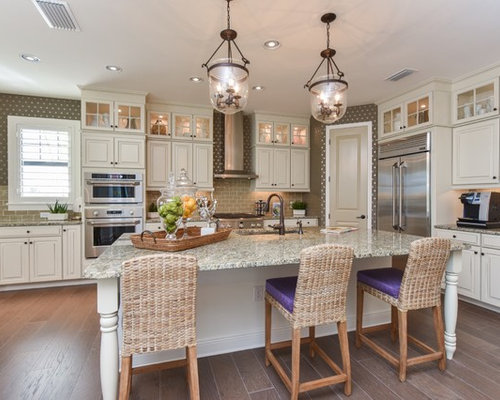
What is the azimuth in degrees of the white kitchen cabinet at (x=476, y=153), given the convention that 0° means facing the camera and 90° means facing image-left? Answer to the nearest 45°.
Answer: approximately 45°

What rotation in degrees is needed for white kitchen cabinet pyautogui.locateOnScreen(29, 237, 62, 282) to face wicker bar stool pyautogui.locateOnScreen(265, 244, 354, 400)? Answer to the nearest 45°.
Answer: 0° — it already faces it

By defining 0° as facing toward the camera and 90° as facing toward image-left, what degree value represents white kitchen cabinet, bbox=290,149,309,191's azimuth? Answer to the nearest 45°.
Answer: approximately 0°

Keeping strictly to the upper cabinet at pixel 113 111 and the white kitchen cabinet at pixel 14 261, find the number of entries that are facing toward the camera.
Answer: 2

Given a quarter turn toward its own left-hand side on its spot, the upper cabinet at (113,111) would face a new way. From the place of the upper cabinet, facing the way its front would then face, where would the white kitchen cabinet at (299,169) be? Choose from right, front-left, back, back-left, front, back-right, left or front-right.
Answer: front

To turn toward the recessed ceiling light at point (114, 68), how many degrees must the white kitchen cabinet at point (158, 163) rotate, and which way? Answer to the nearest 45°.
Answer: approximately 45° to its right

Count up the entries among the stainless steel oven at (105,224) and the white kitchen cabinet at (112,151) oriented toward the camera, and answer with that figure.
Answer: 2

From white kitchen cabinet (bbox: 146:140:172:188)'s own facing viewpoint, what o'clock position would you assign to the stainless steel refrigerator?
The stainless steel refrigerator is roughly at 10 o'clock from the white kitchen cabinet.

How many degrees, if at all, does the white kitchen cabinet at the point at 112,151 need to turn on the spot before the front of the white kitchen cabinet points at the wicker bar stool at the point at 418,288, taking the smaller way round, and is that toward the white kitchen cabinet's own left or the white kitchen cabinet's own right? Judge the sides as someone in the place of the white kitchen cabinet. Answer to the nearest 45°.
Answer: approximately 45° to the white kitchen cabinet's own left
